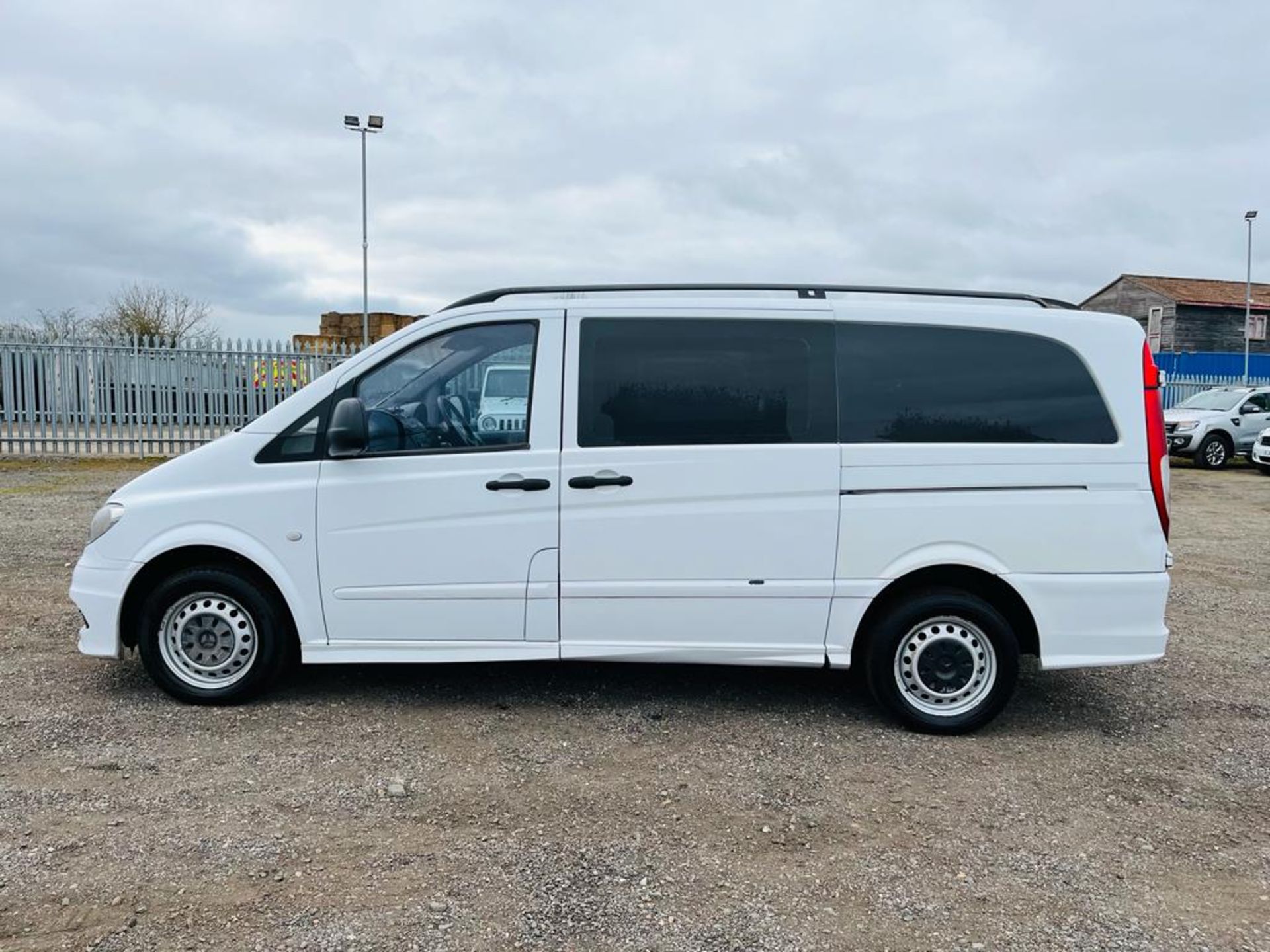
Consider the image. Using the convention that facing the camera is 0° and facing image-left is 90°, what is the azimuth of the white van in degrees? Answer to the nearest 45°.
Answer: approximately 90°
